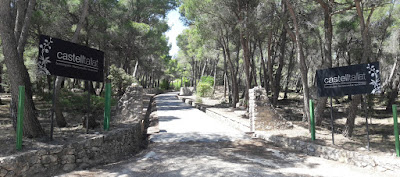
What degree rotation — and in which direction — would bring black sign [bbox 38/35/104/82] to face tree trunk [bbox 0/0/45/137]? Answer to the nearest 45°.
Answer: approximately 135° to its right

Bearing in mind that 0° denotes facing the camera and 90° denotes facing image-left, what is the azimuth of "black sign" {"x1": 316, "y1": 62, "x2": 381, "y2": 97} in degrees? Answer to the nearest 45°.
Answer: approximately 45°

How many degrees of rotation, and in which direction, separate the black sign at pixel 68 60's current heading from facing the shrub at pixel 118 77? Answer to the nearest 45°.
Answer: approximately 135° to its left

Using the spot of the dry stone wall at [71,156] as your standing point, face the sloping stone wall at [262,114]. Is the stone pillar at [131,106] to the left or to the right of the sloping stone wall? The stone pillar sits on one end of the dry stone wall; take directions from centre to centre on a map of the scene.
left

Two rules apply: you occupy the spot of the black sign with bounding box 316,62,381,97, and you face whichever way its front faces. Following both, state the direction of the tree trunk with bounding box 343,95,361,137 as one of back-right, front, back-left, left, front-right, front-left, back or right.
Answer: back-right

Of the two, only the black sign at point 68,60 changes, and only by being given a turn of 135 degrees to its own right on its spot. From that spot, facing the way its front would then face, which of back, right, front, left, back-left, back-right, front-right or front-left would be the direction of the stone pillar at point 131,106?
back-right

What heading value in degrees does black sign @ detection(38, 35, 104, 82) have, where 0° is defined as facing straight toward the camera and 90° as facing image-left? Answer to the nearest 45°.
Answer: approximately 315°
